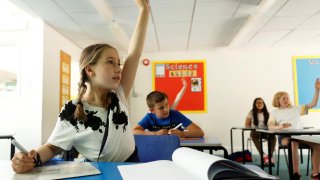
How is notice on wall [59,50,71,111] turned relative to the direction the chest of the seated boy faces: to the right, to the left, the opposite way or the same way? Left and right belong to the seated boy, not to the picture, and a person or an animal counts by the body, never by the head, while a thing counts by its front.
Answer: to the left

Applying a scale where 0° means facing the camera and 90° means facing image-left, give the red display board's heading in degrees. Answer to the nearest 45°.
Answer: approximately 0°

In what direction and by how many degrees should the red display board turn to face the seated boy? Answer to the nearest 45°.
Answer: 0° — it already faces them

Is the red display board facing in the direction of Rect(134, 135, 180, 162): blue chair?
yes

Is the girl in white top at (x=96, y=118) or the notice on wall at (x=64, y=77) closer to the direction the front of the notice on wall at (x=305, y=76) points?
the girl in white top

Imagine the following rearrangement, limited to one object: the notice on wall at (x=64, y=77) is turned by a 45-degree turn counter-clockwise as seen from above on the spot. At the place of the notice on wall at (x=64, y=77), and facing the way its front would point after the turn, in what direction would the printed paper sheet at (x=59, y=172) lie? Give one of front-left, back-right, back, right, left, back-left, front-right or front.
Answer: back-right

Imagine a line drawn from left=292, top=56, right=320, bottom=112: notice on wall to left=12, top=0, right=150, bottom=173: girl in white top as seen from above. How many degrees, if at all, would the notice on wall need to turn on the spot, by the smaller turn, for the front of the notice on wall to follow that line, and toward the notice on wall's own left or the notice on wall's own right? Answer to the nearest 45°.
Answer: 0° — it already faces them

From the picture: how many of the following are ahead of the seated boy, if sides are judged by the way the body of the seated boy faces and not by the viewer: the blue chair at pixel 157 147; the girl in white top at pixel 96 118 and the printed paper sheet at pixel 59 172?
3

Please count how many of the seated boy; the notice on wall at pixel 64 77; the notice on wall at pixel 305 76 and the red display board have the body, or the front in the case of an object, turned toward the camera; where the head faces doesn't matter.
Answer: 3

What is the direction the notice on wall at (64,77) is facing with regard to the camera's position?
facing to the right of the viewer

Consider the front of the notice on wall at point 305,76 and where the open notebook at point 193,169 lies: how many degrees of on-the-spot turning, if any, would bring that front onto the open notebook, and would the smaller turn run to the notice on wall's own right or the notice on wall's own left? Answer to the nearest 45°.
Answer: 0° — it already faces it

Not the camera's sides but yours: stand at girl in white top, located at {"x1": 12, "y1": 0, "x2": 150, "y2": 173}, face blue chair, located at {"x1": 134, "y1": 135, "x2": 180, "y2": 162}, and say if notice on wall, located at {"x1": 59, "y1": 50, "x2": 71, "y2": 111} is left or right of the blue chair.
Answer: left
